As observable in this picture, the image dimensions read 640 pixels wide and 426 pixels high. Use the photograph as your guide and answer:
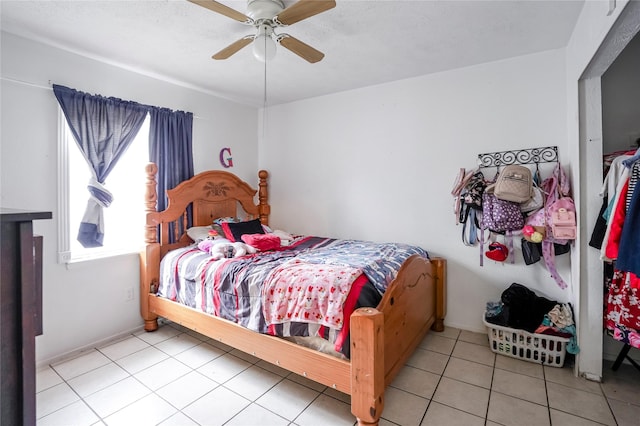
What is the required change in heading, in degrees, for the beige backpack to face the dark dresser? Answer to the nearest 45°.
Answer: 0° — it already faces it

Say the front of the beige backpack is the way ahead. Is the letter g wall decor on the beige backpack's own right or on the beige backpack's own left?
on the beige backpack's own right

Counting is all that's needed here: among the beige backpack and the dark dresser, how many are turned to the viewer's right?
1

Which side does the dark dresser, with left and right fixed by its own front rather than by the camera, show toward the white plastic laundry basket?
front

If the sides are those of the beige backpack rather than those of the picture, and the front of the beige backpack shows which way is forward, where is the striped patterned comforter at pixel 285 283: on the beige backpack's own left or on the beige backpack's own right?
on the beige backpack's own right

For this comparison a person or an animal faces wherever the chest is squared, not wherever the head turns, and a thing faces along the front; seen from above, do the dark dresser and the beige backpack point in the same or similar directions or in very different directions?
very different directions

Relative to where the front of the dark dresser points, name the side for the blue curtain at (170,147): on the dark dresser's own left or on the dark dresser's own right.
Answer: on the dark dresser's own left

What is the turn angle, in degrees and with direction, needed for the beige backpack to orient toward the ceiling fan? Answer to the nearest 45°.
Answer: approximately 45° to its right

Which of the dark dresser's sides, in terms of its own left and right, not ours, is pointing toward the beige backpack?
front

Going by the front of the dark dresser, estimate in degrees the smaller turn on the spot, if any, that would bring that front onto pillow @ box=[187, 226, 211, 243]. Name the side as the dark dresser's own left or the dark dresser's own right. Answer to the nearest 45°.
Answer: approximately 45° to the dark dresser's own left

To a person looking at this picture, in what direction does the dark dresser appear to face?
facing to the right of the viewer

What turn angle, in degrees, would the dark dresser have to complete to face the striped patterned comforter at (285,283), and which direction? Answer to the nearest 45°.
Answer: approximately 45° to its left
